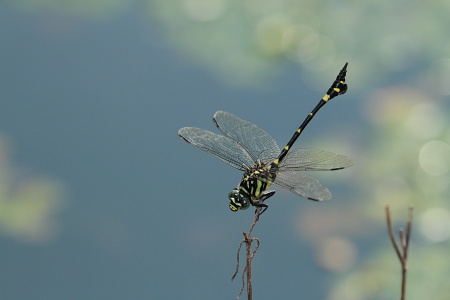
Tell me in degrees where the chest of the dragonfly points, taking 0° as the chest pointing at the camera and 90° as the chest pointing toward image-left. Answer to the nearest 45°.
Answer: approximately 45°
